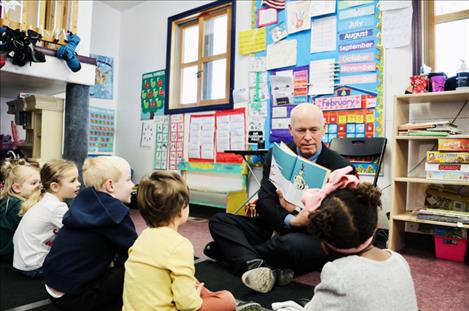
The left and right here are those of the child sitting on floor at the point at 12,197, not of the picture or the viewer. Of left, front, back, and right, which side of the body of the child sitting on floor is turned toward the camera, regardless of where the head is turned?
right

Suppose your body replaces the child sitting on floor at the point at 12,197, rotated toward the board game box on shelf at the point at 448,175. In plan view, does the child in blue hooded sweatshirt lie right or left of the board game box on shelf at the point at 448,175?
right

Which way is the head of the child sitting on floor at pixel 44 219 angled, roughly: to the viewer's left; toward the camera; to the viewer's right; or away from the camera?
to the viewer's right

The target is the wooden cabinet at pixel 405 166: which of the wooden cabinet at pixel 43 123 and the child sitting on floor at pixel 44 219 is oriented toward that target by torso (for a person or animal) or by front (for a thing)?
the child sitting on floor

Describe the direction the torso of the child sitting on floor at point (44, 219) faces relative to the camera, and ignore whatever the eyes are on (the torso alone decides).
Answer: to the viewer's right

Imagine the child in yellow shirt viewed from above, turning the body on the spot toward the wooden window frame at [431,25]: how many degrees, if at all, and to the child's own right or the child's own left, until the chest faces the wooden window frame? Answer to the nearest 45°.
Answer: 0° — they already face it

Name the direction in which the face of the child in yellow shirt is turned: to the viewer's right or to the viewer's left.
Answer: to the viewer's right

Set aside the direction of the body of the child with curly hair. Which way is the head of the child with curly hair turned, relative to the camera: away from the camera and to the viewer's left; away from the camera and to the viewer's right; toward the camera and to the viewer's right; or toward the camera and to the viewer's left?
away from the camera and to the viewer's left

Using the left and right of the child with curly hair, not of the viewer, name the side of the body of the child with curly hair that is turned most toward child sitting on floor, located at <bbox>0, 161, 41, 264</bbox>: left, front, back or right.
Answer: left

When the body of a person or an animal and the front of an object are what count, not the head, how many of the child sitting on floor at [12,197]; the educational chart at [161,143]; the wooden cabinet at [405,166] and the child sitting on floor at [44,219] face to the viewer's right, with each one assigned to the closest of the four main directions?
2

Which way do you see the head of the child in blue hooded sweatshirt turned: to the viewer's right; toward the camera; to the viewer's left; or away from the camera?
to the viewer's right
